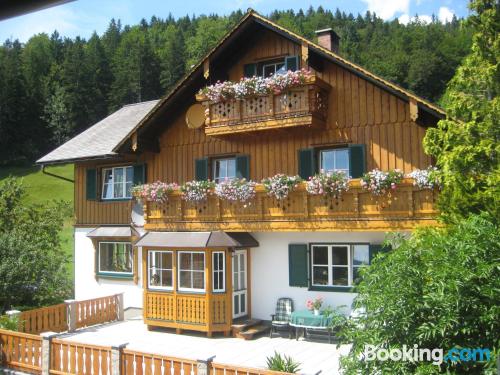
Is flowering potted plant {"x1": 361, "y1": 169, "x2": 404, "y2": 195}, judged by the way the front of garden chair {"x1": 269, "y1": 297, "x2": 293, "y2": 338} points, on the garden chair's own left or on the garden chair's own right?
on the garden chair's own left

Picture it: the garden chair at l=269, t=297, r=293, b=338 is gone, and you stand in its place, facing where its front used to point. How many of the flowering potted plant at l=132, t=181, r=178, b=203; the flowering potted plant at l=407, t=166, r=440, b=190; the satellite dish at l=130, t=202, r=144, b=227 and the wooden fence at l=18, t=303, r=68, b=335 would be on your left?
1

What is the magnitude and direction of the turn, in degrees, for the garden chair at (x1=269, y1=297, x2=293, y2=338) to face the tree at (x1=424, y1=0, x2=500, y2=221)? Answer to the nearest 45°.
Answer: approximately 90° to its left
